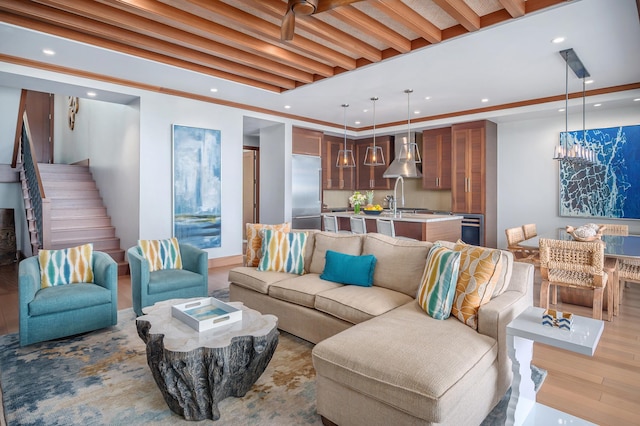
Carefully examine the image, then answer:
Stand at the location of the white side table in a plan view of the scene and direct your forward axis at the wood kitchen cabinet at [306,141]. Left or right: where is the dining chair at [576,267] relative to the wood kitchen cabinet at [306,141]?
right

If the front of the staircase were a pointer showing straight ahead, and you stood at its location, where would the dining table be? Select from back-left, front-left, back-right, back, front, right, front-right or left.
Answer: front-left

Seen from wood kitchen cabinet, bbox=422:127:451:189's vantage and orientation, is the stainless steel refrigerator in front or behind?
in front

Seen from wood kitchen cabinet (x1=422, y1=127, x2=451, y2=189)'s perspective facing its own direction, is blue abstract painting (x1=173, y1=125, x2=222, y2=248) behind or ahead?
ahead

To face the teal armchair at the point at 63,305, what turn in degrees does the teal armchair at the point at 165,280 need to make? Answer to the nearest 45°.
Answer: approximately 135° to its right

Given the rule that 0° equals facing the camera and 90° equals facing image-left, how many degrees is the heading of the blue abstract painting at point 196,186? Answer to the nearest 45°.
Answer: approximately 315°

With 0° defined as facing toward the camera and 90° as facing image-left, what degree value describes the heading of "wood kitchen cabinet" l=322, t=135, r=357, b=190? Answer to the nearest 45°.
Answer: approximately 315°

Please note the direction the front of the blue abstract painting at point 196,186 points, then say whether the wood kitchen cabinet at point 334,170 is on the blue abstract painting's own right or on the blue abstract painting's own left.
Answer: on the blue abstract painting's own left

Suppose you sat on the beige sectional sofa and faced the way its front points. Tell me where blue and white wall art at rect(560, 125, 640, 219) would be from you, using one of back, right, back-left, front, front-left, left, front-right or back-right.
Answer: back

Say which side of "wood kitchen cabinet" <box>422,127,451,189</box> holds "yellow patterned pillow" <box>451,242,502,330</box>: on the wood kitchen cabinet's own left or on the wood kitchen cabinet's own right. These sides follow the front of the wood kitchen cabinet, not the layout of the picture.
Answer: on the wood kitchen cabinet's own left
